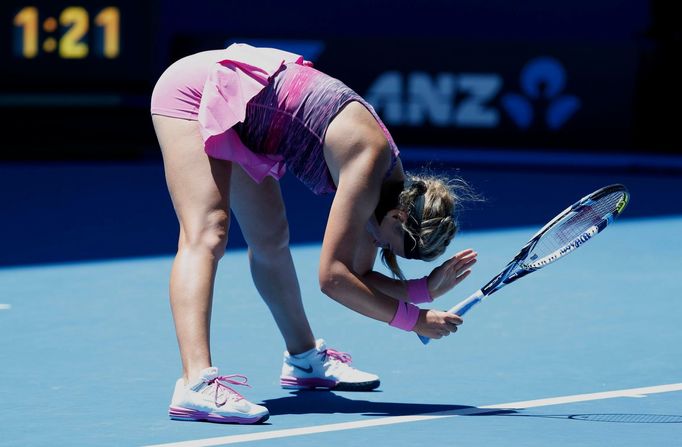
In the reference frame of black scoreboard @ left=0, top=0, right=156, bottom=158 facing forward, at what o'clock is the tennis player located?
The tennis player is roughly at 12 o'clock from the black scoreboard.

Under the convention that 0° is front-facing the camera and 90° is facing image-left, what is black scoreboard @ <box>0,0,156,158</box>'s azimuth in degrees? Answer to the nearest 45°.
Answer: approximately 0°
